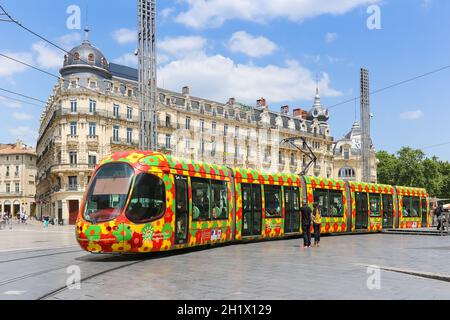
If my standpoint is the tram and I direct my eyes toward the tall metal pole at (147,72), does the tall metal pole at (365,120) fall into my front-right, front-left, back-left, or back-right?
front-right

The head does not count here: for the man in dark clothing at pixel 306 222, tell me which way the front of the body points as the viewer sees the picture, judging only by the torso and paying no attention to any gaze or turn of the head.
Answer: away from the camera

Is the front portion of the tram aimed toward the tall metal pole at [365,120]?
no

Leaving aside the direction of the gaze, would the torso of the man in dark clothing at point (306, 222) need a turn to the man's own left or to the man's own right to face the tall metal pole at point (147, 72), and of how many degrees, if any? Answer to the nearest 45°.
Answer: approximately 45° to the man's own left

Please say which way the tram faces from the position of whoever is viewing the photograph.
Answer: facing the viewer and to the left of the viewer

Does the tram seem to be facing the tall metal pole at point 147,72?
no

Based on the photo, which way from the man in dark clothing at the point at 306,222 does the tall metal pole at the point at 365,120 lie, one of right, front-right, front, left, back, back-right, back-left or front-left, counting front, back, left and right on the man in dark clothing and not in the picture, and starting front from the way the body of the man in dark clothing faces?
front

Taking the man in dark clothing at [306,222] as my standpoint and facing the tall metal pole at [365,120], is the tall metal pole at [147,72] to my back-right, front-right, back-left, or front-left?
front-left

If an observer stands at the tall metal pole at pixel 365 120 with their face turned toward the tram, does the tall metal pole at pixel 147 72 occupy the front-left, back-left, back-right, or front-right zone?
front-right

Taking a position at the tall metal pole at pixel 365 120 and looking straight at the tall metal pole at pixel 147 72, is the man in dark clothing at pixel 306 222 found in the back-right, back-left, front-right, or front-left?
front-left
